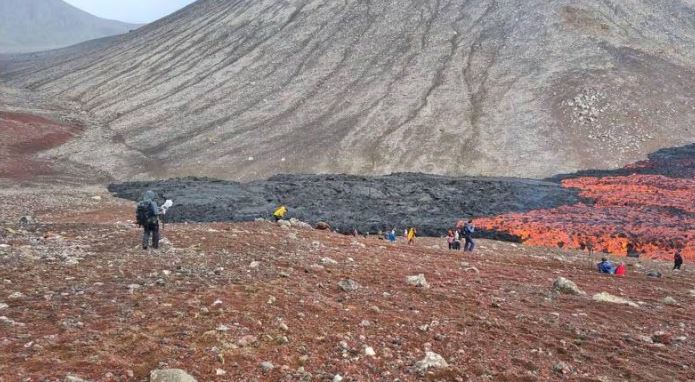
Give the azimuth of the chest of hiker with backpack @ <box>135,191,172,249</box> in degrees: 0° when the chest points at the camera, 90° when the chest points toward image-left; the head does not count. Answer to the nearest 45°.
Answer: approximately 225°

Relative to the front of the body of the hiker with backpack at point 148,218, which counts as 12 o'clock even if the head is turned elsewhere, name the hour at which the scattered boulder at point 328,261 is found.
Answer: The scattered boulder is roughly at 2 o'clock from the hiker with backpack.

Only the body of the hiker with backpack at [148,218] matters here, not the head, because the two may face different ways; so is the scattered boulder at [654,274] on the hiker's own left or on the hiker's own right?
on the hiker's own right

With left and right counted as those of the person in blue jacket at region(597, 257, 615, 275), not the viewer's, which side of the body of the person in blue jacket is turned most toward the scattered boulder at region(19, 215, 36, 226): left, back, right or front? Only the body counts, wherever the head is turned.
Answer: left

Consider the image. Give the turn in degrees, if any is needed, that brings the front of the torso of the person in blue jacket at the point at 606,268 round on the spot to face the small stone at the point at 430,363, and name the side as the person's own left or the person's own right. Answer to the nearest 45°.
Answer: approximately 180°

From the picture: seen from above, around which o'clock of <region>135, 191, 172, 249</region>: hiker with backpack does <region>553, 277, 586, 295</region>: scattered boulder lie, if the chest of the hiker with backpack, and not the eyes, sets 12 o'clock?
The scattered boulder is roughly at 2 o'clock from the hiker with backpack.

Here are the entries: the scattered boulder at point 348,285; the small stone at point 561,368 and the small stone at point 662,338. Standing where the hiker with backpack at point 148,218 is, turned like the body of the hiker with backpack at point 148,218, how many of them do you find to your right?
3

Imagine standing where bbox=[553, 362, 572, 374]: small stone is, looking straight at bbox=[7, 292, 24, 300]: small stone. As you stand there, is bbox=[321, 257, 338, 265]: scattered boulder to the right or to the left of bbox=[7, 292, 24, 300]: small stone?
right

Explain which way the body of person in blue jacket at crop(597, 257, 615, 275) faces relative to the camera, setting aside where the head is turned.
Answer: away from the camera

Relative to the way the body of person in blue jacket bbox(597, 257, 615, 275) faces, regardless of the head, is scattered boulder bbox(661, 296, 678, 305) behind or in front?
behind

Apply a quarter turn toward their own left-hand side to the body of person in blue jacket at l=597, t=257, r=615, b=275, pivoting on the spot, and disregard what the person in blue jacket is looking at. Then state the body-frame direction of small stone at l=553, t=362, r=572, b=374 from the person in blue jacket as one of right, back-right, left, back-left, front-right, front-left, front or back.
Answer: left

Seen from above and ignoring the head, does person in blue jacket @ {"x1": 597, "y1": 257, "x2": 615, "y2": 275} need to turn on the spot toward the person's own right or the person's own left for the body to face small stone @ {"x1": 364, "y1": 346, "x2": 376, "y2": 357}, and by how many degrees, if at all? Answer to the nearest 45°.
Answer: approximately 180°

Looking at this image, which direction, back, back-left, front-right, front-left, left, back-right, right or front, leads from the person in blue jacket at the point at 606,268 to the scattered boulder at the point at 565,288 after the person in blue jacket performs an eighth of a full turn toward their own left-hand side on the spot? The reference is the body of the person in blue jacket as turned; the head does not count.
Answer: back-left
